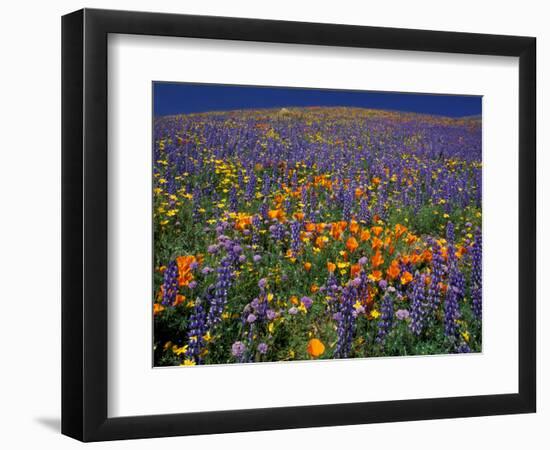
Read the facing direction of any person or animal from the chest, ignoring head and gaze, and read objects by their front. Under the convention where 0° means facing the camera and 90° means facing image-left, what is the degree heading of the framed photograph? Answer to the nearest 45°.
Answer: approximately 315°
